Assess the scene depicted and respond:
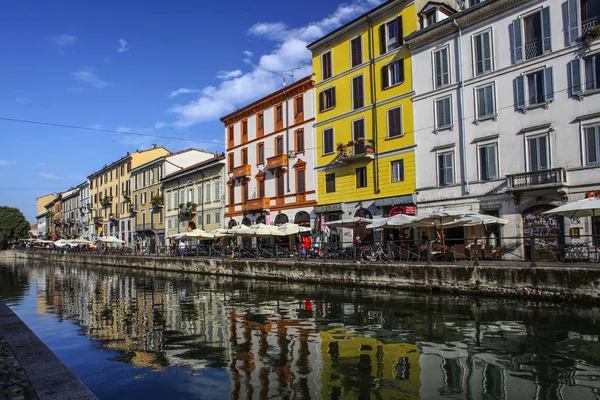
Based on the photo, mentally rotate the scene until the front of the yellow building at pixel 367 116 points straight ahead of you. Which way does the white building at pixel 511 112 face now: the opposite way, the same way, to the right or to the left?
the same way

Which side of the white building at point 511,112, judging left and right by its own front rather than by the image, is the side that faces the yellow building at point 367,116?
right

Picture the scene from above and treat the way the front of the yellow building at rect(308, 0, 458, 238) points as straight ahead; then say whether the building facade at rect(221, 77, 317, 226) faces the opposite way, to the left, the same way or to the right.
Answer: the same way

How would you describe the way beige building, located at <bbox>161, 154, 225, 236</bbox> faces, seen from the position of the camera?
facing the viewer and to the left of the viewer

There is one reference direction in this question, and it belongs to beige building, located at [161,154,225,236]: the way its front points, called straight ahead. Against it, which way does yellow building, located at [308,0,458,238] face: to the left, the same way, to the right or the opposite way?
the same way

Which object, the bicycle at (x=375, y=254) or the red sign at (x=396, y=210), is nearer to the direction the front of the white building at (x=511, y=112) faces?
the bicycle

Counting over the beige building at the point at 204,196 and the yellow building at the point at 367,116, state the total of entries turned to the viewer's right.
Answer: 0

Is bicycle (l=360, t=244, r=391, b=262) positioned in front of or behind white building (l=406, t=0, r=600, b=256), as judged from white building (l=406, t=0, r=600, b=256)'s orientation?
in front

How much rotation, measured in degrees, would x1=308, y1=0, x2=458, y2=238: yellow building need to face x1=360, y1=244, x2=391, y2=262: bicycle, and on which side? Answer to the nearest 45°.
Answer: approximately 45° to its left

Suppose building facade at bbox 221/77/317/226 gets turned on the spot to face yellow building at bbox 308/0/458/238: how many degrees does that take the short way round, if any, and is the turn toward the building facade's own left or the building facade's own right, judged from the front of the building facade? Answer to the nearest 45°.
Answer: approximately 90° to the building facade's own left

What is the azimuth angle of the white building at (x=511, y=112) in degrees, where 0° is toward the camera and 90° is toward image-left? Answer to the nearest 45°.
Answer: approximately 45°

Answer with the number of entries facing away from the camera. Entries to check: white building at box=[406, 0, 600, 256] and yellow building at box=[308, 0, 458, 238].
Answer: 0
